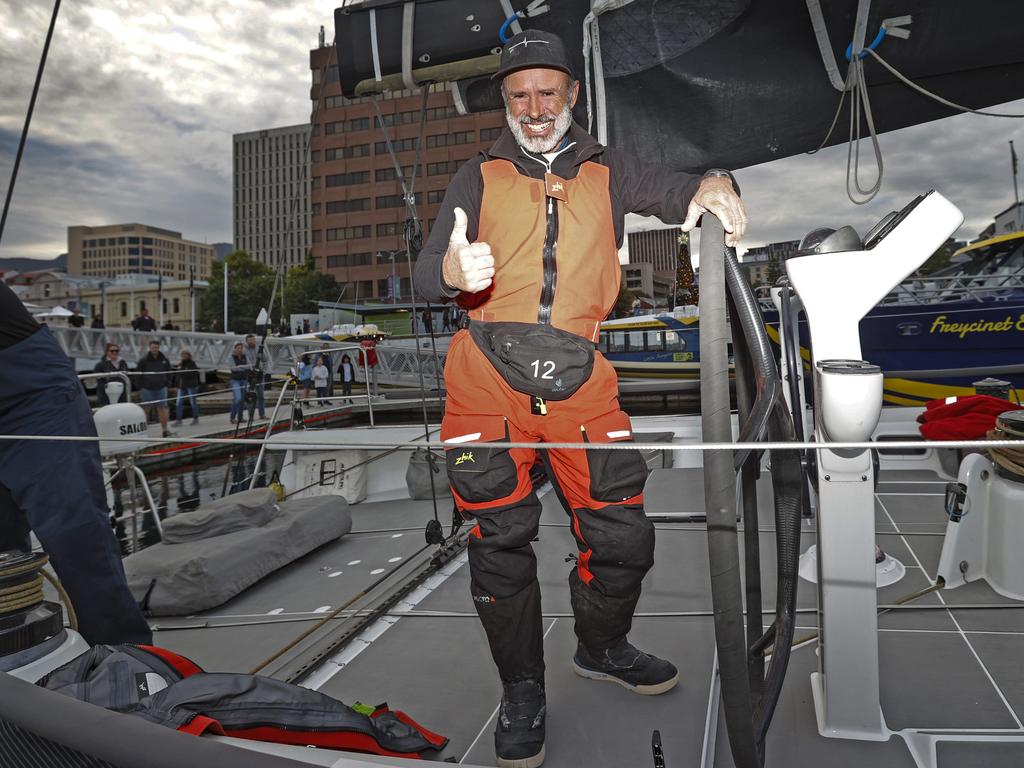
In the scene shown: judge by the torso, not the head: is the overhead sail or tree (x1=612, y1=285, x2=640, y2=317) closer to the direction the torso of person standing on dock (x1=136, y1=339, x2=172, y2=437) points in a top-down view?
the overhead sail

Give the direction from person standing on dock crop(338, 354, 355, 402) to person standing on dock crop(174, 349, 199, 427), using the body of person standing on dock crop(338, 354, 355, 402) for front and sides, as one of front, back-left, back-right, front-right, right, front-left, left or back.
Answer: front-right

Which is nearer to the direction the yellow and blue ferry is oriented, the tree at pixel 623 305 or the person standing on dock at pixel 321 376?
the person standing on dock

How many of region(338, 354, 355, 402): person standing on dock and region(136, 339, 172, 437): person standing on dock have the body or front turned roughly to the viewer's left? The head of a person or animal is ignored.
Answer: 0

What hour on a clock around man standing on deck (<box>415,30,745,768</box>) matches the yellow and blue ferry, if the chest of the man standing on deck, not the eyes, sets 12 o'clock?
The yellow and blue ferry is roughly at 7 o'clock from the man standing on deck.

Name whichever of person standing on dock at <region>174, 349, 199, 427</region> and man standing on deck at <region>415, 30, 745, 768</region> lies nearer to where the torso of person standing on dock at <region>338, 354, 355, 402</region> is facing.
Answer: the man standing on deck

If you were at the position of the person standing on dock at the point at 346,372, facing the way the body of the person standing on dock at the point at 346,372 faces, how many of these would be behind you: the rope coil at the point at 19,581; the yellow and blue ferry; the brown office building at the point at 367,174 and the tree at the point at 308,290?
2

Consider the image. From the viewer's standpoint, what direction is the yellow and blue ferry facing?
to the viewer's left
